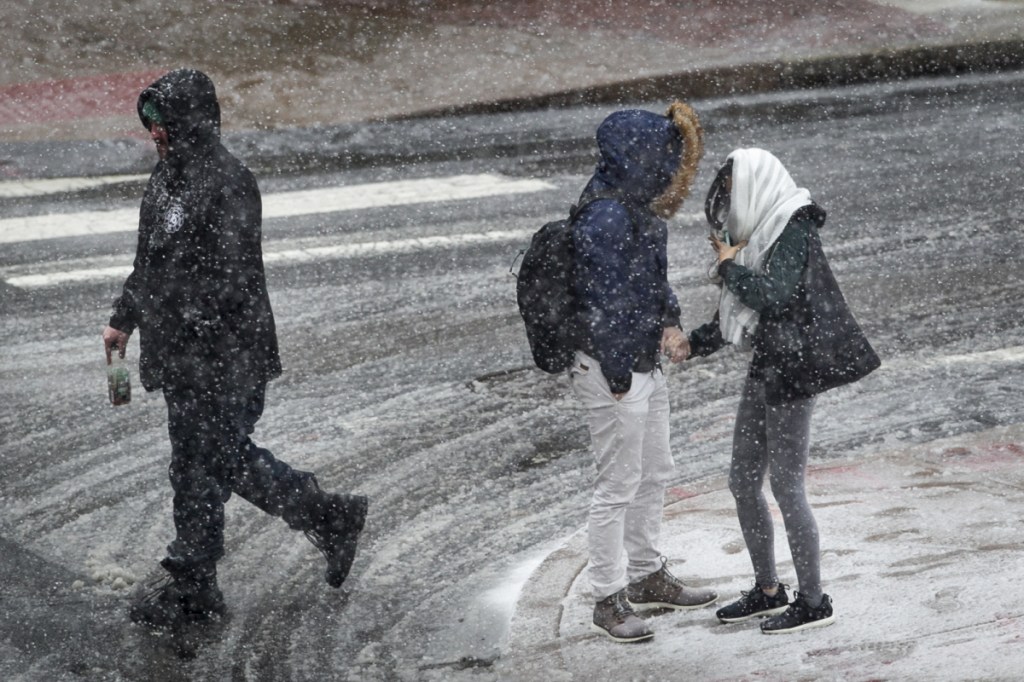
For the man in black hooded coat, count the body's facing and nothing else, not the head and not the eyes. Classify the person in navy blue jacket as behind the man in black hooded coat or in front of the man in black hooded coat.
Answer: behind

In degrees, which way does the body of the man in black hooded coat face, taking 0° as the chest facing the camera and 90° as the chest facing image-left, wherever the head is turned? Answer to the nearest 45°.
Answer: approximately 90°

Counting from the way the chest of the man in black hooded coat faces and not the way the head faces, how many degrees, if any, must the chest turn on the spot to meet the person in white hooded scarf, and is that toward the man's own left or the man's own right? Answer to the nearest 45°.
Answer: approximately 135° to the man's own left

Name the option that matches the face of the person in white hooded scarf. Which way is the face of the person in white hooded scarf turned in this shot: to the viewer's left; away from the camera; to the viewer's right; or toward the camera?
to the viewer's left
